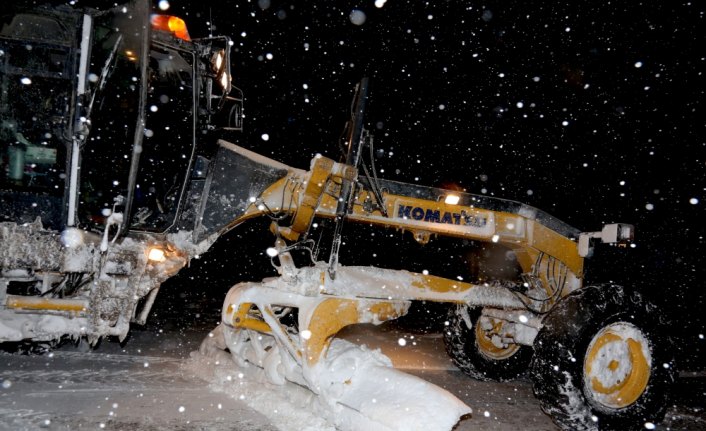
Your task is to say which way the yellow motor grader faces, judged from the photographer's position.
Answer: facing to the right of the viewer
